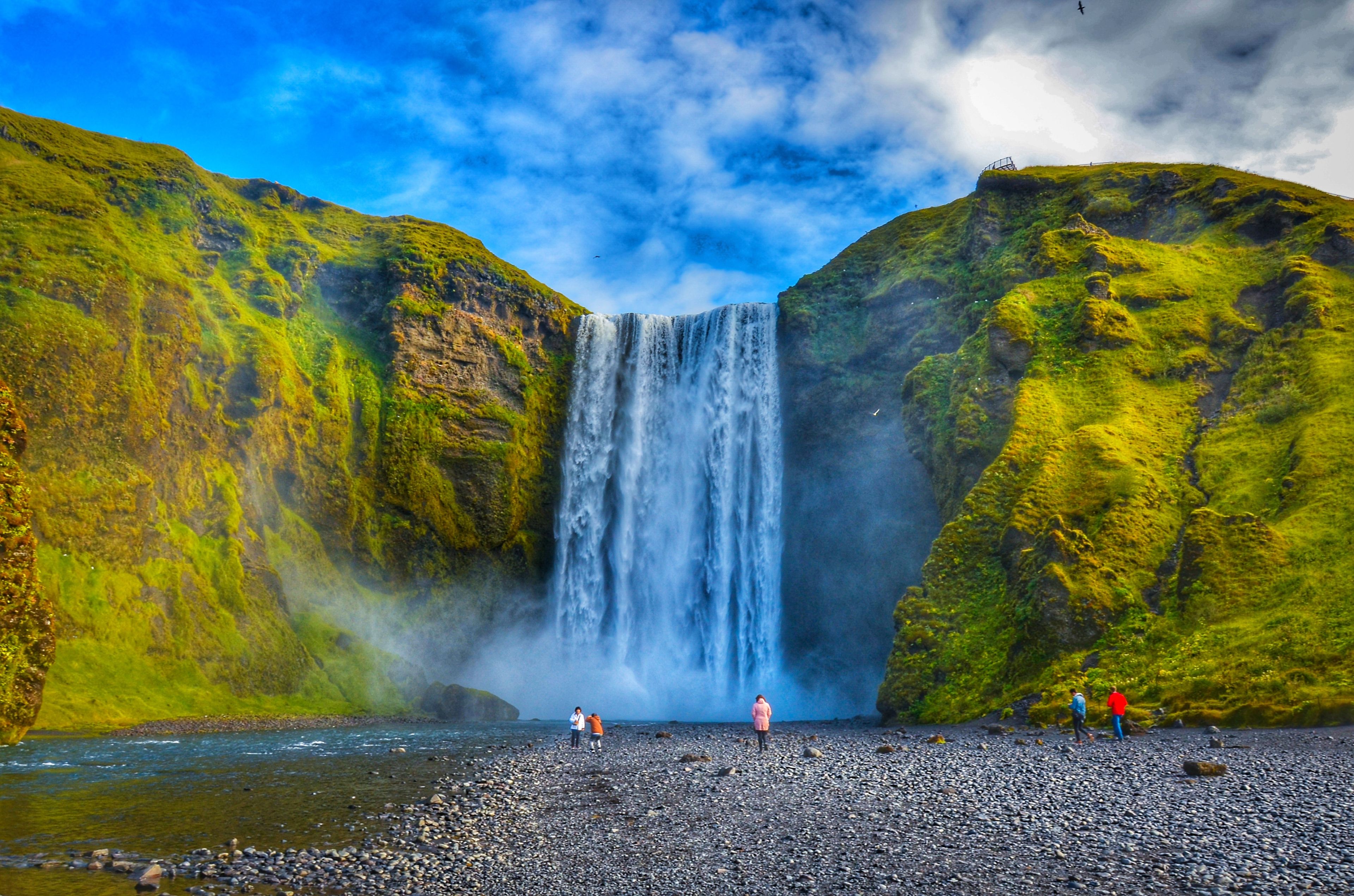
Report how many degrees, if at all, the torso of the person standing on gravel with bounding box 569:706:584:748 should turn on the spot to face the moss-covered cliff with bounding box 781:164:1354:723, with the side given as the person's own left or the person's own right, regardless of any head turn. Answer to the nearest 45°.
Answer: approximately 90° to the person's own left

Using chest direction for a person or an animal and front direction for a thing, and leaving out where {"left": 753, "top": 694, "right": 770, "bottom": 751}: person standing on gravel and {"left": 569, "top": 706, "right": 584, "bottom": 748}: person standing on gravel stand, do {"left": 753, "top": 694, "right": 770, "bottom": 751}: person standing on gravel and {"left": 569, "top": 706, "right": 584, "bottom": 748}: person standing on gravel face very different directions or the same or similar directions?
very different directions

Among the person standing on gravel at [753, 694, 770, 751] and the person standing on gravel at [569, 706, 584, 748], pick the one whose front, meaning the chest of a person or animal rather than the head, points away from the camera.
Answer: the person standing on gravel at [753, 694, 770, 751]

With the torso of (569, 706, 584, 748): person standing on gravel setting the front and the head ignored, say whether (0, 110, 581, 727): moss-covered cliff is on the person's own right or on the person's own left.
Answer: on the person's own right

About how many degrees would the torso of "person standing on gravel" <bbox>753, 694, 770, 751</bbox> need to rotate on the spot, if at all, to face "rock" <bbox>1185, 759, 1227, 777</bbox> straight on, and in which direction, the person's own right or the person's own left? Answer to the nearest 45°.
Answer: approximately 135° to the person's own right

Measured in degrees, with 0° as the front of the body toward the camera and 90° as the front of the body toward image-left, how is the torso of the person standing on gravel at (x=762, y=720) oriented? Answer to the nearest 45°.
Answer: approximately 180°

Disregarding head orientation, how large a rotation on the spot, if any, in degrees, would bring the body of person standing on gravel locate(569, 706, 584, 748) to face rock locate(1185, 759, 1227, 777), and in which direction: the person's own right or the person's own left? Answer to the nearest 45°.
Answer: approximately 45° to the person's own left

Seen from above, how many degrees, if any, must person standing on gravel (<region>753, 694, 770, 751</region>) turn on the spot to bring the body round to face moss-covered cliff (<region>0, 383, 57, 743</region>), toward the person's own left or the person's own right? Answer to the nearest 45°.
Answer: approximately 90° to the person's own left

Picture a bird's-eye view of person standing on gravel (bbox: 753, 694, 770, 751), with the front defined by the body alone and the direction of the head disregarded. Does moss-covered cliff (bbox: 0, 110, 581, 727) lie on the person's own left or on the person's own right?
on the person's own left
